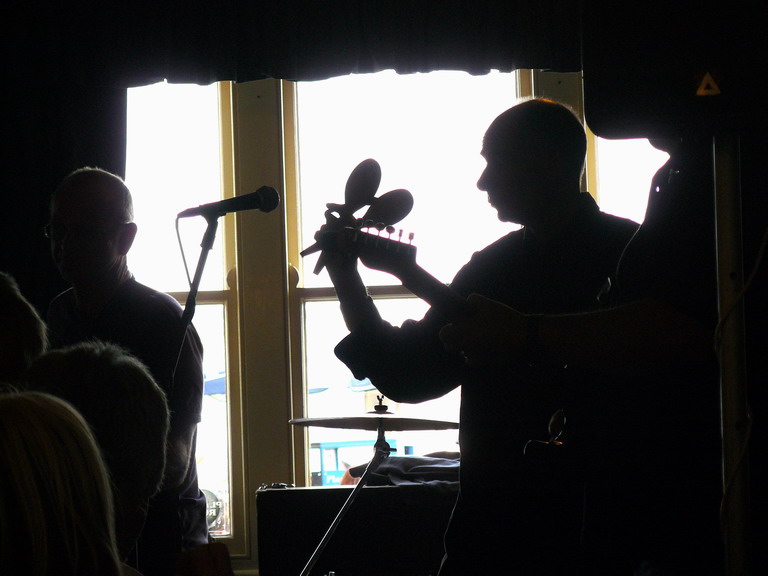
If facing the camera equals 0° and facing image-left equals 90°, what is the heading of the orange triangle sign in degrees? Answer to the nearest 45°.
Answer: approximately 0°

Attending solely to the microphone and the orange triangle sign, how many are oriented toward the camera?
1

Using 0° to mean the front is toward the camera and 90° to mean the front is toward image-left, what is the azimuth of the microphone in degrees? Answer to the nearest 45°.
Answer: approximately 270°

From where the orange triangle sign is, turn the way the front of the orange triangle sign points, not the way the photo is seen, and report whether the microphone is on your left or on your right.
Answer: on your right
